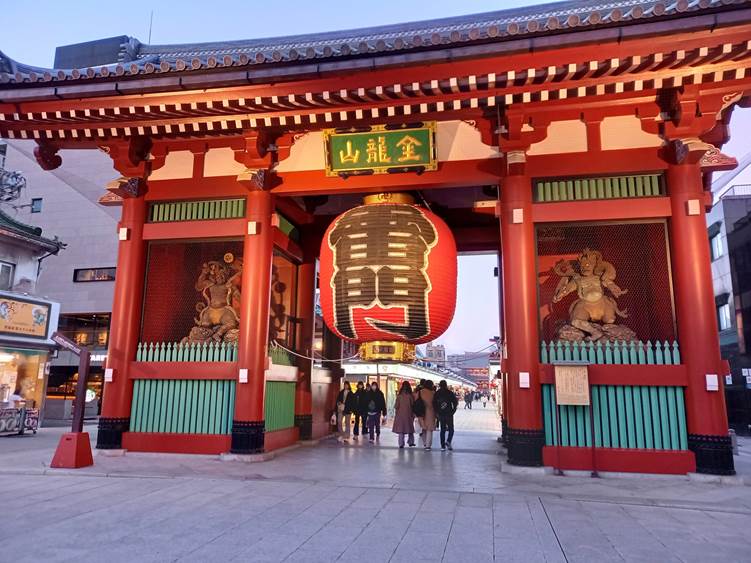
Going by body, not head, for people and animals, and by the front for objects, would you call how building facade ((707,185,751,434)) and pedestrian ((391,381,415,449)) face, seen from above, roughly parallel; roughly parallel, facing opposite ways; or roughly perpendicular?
roughly perpendicular

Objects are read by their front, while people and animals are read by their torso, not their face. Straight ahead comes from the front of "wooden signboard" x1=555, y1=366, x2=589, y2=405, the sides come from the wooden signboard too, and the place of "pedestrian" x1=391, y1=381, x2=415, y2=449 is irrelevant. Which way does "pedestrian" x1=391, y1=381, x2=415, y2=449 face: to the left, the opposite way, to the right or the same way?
the opposite way

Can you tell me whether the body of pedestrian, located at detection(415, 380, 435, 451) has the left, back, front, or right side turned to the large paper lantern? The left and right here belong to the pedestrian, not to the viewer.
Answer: back

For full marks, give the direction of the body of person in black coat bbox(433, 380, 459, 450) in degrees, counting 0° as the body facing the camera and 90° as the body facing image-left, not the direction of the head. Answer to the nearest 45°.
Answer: approximately 180°

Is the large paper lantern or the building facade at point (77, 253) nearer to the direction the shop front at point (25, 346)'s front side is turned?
the large paper lantern

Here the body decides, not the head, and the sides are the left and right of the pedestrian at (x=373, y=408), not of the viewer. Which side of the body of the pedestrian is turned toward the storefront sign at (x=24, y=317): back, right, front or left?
right

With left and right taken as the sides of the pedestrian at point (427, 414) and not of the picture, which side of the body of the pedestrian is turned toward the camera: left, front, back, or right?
back

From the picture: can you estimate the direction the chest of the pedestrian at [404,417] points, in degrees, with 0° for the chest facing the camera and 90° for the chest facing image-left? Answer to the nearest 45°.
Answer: approximately 180°

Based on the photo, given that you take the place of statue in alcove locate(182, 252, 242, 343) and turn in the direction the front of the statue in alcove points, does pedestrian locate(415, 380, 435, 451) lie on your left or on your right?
on your left

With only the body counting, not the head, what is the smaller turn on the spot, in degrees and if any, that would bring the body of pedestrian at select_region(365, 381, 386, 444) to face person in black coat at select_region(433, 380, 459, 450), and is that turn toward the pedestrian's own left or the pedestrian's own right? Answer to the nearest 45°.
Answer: approximately 45° to the pedestrian's own left

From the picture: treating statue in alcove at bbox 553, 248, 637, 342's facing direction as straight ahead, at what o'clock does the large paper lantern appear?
The large paper lantern is roughly at 2 o'clock from the statue in alcove.

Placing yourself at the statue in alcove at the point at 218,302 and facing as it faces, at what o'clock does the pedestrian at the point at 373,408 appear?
The pedestrian is roughly at 8 o'clock from the statue in alcove.
